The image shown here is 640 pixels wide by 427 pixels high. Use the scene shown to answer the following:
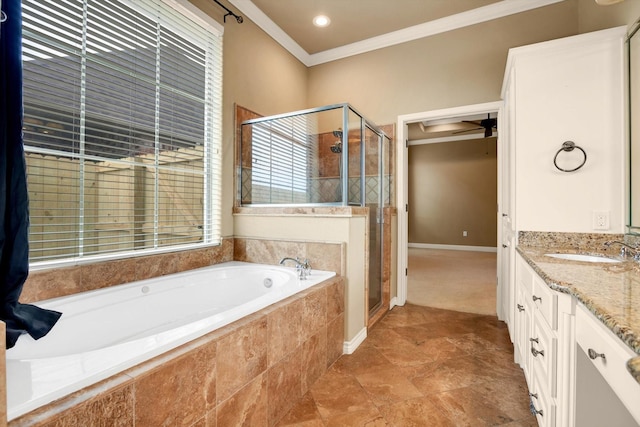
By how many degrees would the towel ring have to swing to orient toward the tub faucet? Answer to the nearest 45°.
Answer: approximately 45° to its right

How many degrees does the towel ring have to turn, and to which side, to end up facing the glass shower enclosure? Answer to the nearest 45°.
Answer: approximately 90° to its right

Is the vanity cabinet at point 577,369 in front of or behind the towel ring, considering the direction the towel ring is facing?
in front

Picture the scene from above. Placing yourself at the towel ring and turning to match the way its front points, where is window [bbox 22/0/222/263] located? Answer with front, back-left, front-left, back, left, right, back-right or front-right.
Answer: front-right
